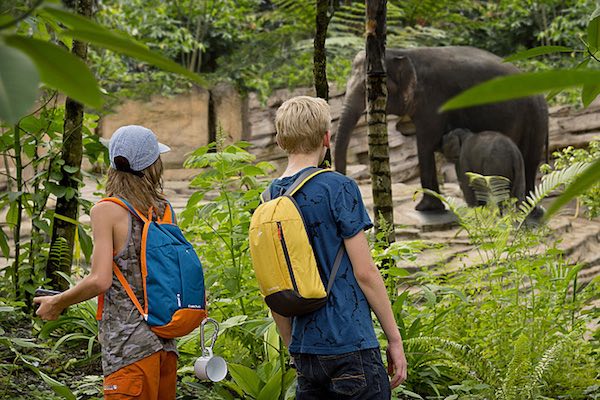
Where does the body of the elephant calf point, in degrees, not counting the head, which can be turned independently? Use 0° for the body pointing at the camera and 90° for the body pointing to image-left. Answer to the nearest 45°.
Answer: approximately 90°

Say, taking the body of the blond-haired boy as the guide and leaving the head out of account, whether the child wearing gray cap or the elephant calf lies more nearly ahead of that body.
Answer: the elephant calf

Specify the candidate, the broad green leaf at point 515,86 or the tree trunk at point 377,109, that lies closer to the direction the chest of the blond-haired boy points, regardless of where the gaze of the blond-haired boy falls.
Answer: the tree trunk

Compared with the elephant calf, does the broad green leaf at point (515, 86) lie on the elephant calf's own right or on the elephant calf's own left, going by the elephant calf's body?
on the elephant calf's own left

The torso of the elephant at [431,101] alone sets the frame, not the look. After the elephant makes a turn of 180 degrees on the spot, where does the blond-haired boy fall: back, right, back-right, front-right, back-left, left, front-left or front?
right

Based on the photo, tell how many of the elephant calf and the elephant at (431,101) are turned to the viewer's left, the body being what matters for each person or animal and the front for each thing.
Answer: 2

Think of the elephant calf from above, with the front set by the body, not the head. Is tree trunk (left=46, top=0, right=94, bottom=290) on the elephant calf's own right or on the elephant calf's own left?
on the elephant calf's own left

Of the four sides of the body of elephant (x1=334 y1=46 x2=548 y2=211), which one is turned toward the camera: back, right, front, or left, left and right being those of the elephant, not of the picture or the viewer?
left

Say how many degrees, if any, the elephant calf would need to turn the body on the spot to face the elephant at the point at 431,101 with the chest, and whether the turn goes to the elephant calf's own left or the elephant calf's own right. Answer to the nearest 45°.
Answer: approximately 45° to the elephant calf's own right

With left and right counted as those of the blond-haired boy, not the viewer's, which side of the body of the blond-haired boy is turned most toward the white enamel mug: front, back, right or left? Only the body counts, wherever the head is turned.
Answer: left
